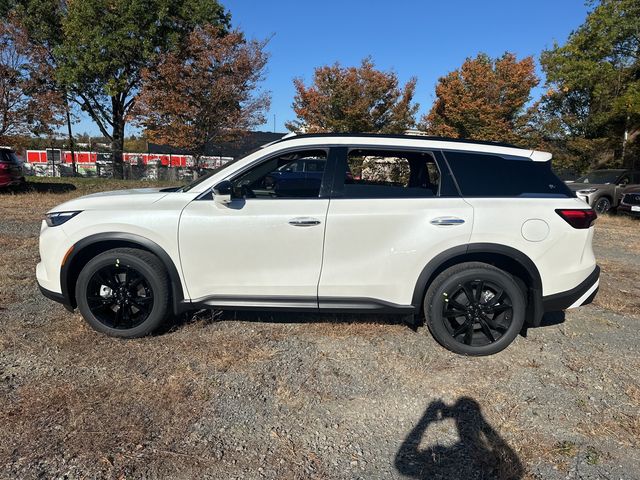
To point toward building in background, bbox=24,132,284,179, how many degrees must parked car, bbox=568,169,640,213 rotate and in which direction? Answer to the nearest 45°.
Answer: approximately 45° to its right

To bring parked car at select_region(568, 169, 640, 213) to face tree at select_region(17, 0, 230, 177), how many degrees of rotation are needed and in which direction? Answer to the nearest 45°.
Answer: approximately 45° to its right

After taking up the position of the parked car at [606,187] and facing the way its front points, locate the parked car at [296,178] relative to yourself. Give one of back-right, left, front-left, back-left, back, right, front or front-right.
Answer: front-left

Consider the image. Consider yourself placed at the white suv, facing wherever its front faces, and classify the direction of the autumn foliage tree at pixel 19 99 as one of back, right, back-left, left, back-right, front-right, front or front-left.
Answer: front-right

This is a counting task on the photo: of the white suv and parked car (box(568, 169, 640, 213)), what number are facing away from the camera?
0

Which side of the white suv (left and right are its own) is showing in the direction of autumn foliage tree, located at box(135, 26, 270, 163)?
right

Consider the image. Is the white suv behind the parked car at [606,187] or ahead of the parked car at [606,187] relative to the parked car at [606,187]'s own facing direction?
ahead

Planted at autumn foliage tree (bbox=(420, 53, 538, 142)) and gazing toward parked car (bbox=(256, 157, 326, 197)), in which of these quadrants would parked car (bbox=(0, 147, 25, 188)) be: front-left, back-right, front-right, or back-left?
front-right

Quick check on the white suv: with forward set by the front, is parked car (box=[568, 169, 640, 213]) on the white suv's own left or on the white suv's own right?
on the white suv's own right

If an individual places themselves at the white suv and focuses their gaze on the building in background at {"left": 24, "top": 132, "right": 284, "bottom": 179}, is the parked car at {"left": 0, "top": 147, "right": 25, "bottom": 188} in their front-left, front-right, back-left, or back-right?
front-left

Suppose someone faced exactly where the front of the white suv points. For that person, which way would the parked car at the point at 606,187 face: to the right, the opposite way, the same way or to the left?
the same way

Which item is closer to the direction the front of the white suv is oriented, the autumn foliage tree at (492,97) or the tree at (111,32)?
the tree

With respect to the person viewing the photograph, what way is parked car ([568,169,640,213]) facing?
facing the viewer and to the left of the viewer

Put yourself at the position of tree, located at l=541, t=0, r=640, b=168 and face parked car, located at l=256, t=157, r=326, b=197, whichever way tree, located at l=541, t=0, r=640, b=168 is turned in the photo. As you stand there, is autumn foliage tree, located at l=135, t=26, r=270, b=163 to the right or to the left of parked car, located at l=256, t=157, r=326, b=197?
right

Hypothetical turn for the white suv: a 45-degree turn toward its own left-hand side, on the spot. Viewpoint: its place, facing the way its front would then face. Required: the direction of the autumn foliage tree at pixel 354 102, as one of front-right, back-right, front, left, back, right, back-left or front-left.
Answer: back-right

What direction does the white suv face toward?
to the viewer's left
